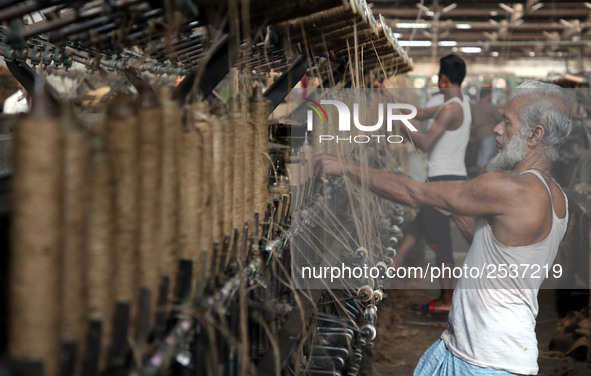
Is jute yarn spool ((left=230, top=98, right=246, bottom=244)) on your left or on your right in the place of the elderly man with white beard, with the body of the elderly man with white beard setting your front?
on your left

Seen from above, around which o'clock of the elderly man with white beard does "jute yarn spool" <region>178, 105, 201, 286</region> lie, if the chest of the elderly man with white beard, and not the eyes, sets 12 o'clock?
The jute yarn spool is roughly at 10 o'clock from the elderly man with white beard.

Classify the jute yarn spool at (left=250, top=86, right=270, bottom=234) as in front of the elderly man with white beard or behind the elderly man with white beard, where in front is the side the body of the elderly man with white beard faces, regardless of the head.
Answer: in front

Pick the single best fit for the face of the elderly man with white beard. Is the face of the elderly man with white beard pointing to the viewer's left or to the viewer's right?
to the viewer's left

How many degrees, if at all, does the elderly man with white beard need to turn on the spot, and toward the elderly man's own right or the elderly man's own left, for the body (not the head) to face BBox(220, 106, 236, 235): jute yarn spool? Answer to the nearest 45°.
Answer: approximately 45° to the elderly man's own left

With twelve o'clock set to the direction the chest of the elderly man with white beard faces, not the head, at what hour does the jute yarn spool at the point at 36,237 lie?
The jute yarn spool is roughly at 10 o'clock from the elderly man with white beard.

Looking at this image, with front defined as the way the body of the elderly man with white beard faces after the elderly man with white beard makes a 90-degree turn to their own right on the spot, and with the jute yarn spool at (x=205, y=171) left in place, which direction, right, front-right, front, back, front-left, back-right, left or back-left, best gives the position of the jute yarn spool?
back-left

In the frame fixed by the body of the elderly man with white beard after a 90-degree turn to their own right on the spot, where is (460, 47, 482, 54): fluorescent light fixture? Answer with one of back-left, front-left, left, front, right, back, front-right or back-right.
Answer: front

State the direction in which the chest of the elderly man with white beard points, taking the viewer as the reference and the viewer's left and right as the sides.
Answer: facing to the left of the viewer

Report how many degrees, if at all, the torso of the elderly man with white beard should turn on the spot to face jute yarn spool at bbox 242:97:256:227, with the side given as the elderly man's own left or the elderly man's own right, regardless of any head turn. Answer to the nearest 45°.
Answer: approximately 45° to the elderly man's own left
